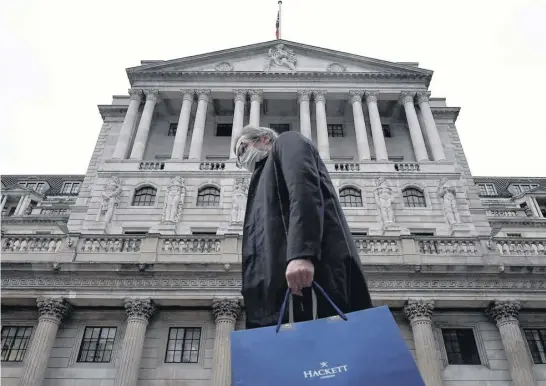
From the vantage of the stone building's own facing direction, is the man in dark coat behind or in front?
in front

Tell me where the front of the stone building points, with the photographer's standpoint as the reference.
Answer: facing the viewer

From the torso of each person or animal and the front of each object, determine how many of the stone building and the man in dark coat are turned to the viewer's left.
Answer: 1

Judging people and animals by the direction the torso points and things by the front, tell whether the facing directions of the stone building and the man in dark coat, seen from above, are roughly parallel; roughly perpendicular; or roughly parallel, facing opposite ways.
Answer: roughly perpendicular

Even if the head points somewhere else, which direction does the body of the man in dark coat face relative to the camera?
to the viewer's left
